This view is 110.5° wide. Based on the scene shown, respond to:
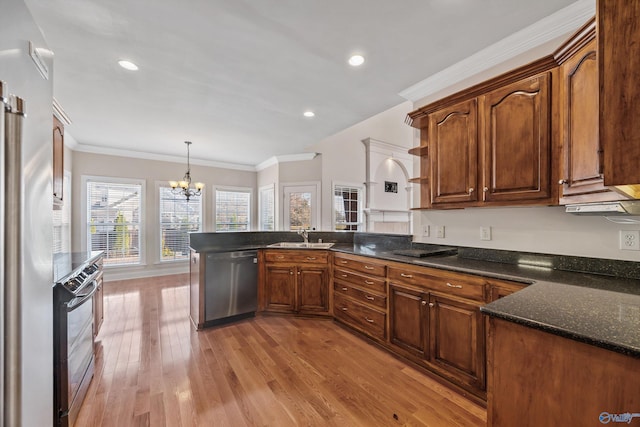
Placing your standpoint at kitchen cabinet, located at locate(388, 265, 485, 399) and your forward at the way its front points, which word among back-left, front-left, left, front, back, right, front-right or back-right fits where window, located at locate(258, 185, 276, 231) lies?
right

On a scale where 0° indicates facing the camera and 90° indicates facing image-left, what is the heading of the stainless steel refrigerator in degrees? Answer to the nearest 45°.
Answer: approximately 270°

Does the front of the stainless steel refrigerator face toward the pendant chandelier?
no

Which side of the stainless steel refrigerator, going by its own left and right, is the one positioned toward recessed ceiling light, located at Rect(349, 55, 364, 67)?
front

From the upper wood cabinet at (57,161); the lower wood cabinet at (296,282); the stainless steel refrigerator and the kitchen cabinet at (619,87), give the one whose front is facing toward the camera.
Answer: the lower wood cabinet

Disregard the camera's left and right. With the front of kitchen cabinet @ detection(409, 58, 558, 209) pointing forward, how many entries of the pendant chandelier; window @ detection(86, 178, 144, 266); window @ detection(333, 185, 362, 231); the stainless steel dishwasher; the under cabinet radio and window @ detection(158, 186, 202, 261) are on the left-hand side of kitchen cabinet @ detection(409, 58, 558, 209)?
1

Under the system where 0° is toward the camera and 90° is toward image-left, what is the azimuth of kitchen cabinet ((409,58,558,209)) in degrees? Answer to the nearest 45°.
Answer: approximately 45°

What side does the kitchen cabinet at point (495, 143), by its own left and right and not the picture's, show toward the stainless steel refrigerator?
front

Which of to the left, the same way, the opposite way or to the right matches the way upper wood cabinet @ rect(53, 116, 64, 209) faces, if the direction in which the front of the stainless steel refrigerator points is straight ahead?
the same way

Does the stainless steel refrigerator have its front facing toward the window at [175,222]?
no

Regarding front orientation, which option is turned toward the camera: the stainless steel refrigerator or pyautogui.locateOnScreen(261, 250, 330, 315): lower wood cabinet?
the lower wood cabinet

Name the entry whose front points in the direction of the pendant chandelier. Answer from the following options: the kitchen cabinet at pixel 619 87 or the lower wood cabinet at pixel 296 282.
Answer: the kitchen cabinet

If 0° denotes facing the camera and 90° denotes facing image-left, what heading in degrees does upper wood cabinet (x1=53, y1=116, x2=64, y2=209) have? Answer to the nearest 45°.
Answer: approximately 270°

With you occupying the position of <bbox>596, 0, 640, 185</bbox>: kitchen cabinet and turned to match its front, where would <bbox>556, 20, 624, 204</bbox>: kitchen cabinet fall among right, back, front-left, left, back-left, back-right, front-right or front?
right

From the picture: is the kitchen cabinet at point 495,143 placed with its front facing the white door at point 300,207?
no

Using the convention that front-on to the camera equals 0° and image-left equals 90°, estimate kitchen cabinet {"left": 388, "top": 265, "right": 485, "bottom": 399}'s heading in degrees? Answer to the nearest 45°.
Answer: approximately 45°

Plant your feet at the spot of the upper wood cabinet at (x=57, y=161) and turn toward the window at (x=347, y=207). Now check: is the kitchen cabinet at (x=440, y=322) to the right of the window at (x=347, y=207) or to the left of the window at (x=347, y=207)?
right

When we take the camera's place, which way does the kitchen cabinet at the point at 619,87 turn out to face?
facing to the left of the viewer

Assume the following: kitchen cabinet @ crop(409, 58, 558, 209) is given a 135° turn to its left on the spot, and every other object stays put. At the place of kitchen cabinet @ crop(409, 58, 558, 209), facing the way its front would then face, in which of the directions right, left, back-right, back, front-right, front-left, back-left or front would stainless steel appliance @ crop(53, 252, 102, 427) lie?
back-right

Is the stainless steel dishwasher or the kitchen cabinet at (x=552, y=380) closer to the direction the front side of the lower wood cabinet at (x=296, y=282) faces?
the kitchen cabinet

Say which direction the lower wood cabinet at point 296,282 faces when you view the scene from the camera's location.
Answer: facing the viewer

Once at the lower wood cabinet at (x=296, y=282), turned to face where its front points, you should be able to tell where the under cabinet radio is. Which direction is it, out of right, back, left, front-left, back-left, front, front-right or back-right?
front-left

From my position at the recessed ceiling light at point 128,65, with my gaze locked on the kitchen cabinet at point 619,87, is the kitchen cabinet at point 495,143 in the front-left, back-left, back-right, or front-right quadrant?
front-left
